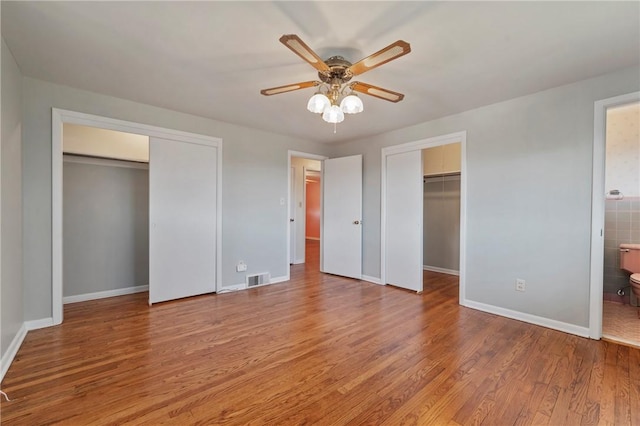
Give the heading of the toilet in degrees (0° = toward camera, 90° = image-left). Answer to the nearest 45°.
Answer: approximately 0°

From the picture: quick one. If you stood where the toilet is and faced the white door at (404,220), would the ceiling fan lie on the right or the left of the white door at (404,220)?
left

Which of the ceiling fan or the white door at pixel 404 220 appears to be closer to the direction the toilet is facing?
the ceiling fan

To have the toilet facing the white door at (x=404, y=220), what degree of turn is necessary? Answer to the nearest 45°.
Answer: approximately 45° to its right

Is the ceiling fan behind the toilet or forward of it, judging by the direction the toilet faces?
forward

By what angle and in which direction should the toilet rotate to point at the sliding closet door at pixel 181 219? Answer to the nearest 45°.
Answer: approximately 45° to its right
